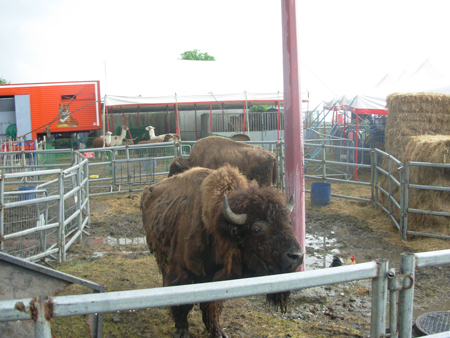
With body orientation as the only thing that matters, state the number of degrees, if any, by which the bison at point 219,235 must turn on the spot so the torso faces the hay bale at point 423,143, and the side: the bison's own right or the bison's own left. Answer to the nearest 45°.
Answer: approximately 90° to the bison's own left

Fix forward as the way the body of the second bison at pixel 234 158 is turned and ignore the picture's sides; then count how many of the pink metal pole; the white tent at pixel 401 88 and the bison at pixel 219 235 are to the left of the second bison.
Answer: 2

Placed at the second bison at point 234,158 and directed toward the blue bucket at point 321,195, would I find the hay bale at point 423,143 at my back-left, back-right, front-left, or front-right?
front-right

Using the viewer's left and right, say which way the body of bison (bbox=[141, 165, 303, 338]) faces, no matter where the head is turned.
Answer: facing the viewer and to the right of the viewer

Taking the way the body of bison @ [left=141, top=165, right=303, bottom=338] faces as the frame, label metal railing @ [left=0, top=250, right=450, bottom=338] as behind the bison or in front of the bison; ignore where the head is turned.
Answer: in front

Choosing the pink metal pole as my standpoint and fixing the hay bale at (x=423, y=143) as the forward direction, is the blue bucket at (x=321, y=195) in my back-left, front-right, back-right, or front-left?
front-left

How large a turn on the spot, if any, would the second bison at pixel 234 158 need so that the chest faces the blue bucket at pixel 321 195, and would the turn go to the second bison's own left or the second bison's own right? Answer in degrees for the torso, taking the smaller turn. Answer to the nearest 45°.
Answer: approximately 180°

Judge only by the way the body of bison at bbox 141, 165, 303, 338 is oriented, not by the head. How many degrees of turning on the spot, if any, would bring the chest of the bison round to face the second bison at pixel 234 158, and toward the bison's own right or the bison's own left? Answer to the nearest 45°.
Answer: approximately 135° to the bison's own left

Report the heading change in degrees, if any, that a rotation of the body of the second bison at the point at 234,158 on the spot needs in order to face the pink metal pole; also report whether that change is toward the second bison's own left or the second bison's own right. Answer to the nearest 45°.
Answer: approximately 90° to the second bison's own left

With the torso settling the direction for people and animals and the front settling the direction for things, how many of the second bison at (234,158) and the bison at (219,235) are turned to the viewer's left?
1
